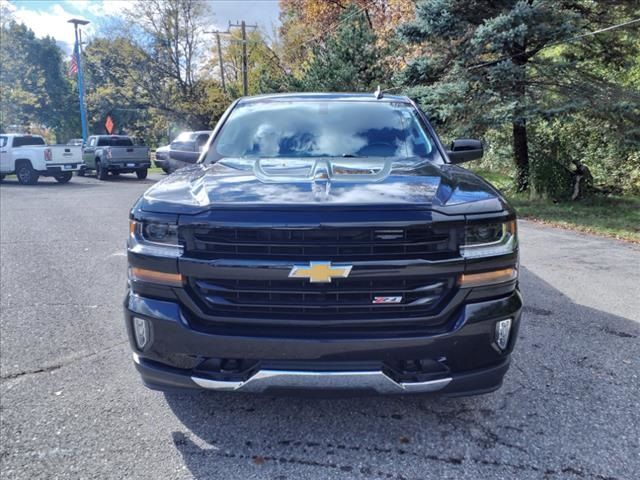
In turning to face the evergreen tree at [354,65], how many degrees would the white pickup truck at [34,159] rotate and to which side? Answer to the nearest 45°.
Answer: approximately 180°

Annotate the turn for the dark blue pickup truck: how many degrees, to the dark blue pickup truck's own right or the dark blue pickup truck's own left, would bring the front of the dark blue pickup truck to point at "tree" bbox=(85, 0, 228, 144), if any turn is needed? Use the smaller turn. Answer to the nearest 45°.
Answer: approximately 180°

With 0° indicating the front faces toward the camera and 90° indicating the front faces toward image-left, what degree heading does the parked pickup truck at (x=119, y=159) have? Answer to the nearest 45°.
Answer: approximately 135°

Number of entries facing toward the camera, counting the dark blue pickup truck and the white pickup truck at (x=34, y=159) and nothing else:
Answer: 1

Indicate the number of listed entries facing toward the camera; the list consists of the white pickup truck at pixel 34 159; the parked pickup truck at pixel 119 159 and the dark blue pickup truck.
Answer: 1

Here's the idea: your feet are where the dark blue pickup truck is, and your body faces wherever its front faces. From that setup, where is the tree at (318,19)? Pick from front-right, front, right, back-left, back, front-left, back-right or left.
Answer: back

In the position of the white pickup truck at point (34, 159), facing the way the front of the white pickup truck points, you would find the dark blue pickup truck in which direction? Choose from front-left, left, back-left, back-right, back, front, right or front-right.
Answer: back-left

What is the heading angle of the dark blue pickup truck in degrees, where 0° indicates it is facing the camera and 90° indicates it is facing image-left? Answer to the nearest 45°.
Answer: approximately 0°

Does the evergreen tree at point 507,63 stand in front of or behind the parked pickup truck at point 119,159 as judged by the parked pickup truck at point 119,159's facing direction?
behind

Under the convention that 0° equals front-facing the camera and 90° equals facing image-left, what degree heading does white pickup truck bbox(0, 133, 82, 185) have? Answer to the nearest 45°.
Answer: approximately 135°

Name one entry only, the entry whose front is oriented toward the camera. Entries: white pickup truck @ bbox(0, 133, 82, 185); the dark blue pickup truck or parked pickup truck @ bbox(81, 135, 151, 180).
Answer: the dark blue pickup truck

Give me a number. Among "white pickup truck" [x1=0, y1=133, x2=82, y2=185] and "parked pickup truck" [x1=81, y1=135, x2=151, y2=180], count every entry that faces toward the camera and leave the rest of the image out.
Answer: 0
